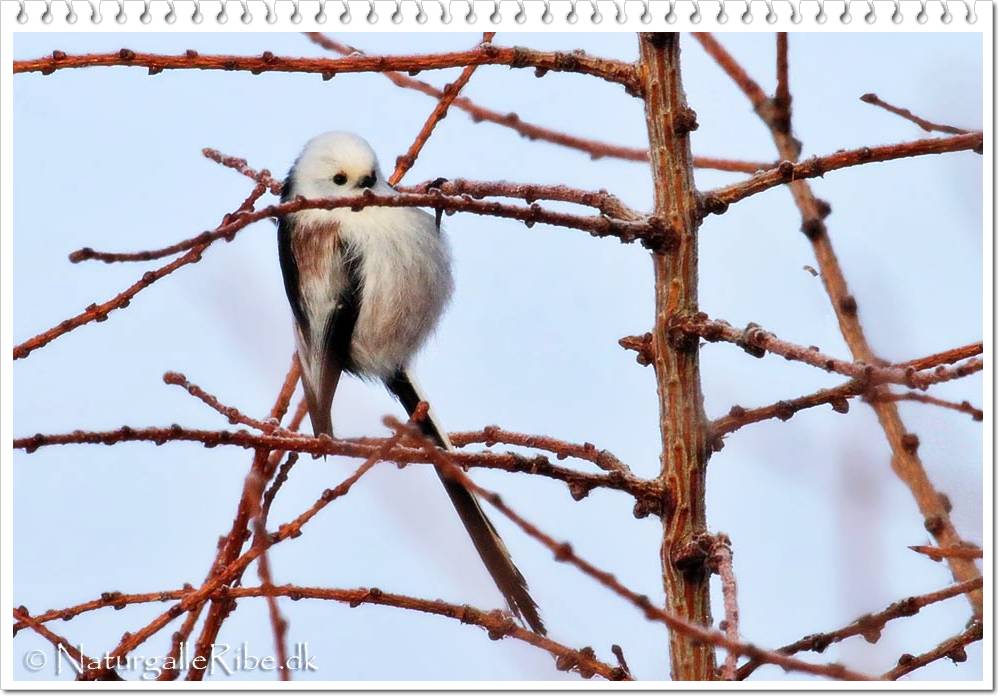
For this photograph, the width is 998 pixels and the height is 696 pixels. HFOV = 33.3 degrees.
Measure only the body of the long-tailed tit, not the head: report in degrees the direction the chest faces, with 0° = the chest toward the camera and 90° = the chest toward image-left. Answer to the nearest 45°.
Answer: approximately 315°
